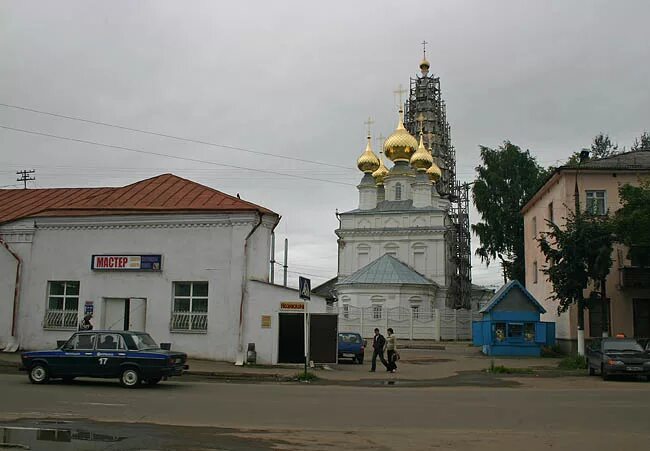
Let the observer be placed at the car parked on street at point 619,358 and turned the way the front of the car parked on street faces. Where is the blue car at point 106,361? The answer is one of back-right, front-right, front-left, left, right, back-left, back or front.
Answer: right

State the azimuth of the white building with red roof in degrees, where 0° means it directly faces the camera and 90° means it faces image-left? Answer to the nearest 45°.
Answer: approximately 0°

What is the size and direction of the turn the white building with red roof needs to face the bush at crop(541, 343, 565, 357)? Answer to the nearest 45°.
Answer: approximately 90° to its left

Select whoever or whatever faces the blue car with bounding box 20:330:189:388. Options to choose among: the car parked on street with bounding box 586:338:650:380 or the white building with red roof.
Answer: the white building with red roof

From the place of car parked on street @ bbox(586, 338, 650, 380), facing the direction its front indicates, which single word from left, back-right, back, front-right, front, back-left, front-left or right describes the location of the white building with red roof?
back-right

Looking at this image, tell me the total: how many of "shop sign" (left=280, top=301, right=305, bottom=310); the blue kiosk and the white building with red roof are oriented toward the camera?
3

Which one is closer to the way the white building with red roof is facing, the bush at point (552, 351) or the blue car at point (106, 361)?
the blue car

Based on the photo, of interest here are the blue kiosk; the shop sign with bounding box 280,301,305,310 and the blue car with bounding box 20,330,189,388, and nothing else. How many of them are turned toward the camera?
2

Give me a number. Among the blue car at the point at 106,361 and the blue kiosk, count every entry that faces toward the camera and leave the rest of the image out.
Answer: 1
